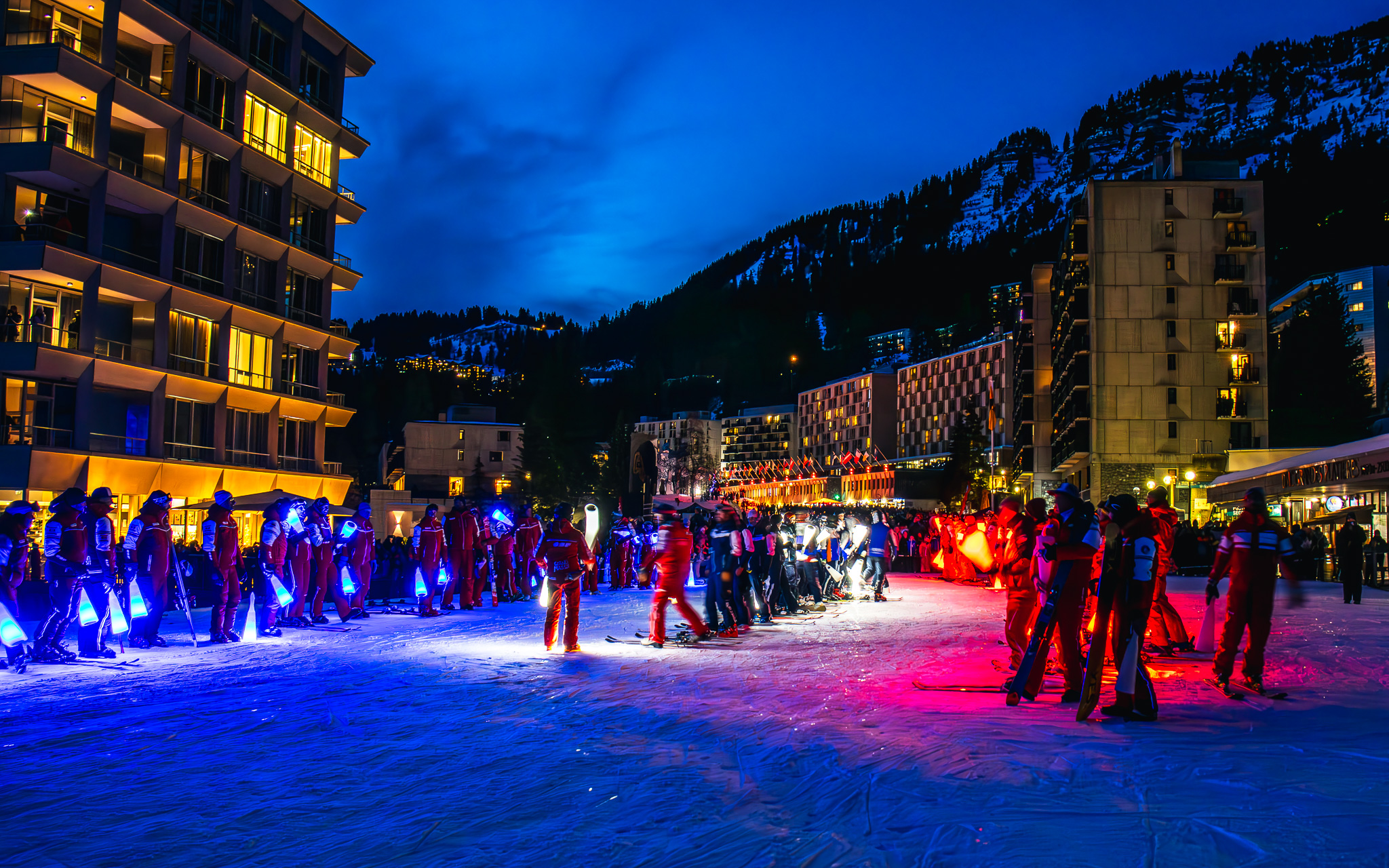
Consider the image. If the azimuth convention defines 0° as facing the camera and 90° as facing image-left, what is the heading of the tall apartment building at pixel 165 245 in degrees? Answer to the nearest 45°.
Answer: approximately 315°

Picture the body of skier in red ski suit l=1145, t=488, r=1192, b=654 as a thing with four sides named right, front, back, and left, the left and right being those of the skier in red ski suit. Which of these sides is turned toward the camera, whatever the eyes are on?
left

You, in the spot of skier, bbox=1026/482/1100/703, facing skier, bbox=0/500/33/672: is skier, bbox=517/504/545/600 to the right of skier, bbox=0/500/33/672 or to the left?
right

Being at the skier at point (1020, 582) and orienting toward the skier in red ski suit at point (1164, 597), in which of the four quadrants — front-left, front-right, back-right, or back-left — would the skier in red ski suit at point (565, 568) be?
back-left

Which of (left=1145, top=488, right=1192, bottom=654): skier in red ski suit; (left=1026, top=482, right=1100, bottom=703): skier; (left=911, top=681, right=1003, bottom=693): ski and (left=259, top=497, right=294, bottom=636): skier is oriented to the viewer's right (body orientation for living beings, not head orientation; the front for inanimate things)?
(left=259, top=497, right=294, bottom=636): skier

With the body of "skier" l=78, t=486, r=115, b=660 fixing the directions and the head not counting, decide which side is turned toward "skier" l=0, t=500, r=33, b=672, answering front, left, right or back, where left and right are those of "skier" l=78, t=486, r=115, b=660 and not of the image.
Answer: back

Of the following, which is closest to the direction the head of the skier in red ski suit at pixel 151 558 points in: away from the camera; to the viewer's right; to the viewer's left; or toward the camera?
to the viewer's right

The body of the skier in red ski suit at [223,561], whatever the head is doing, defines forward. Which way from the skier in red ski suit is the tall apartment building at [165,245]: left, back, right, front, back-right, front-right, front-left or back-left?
back-left

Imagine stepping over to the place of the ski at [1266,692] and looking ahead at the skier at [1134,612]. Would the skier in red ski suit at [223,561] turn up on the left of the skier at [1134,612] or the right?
right

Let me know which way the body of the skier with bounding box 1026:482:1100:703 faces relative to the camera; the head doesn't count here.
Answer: to the viewer's left

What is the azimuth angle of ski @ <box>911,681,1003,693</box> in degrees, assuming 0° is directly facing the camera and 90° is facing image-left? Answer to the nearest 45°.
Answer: approximately 90°

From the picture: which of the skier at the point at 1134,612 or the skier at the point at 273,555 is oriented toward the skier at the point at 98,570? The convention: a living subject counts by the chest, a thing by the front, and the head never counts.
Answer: the skier at the point at 1134,612

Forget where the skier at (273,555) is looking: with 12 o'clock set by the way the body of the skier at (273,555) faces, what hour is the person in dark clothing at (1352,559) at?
the person in dark clothing at (1352,559) is roughly at 12 o'clock from the skier at (273,555).
